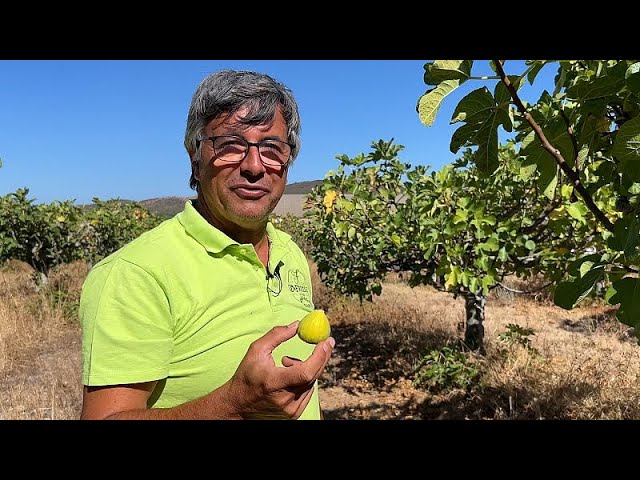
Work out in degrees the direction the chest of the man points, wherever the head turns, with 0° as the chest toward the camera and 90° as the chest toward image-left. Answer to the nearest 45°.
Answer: approximately 315°
